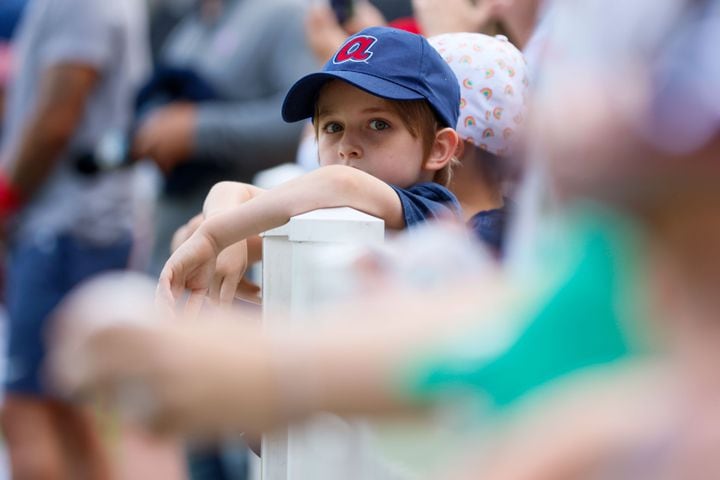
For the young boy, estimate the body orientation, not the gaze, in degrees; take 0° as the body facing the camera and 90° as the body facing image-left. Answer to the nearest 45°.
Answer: approximately 45°
